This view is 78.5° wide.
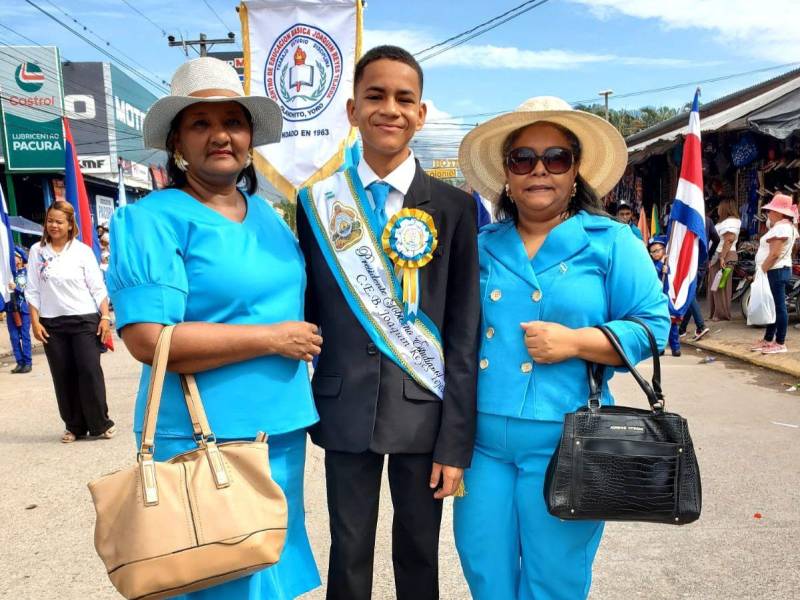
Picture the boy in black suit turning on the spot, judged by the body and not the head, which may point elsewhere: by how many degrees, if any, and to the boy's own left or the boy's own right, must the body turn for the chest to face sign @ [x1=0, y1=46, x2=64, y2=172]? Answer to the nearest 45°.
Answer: approximately 135° to the boy's own right

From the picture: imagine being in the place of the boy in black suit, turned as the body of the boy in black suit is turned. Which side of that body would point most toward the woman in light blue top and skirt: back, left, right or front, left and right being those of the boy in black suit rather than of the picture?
right

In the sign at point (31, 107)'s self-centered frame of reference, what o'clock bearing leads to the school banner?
The school banner is roughly at 12 o'clock from the sign.

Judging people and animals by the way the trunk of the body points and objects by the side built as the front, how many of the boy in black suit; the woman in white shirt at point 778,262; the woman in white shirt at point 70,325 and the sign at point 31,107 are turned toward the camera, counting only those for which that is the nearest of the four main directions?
3

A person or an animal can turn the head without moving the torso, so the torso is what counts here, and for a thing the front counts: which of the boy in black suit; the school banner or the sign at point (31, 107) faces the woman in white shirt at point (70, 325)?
the sign

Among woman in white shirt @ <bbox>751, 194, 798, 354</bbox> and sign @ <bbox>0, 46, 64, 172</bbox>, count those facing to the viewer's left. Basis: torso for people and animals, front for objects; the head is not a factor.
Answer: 1

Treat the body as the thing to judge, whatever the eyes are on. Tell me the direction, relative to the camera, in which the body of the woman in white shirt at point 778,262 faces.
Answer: to the viewer's left
